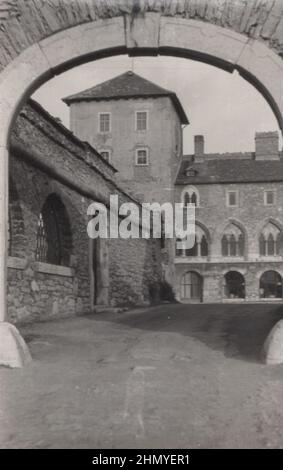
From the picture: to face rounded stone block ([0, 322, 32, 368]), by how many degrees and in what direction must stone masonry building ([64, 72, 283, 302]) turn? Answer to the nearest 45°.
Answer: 0° — it already faces it

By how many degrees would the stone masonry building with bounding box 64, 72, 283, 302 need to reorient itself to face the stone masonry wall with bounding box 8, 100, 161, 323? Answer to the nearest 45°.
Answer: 0° — it already faces it

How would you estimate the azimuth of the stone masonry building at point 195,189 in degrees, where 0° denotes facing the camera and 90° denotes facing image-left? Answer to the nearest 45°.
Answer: approximately 0°
